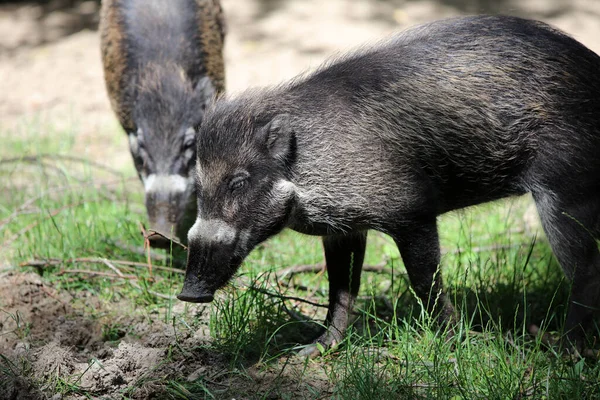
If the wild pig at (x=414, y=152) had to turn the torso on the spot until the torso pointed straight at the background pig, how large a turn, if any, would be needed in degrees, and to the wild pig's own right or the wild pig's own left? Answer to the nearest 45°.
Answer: approximately 45° to the wild pig's own right

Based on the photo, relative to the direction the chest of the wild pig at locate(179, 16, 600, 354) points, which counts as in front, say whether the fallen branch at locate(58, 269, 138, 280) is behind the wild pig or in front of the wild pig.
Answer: in front

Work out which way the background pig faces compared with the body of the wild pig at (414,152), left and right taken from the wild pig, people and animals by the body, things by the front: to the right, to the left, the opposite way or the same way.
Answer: to the left

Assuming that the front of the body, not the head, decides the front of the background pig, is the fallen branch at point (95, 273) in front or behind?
in front

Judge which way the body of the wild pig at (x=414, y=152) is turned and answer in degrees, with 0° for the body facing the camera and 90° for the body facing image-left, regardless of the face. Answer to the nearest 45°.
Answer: approximately 90°

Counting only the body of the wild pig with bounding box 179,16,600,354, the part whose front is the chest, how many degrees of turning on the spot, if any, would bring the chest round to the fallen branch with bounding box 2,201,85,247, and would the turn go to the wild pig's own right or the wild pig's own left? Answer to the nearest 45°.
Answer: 0° — it already faces it

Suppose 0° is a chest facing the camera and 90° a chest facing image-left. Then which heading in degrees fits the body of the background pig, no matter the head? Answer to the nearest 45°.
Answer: approximately 0°

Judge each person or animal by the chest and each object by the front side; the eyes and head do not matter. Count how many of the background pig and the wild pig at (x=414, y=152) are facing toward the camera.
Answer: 1

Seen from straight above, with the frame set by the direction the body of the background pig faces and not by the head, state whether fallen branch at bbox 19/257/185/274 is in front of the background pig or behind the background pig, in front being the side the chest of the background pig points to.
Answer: in front
